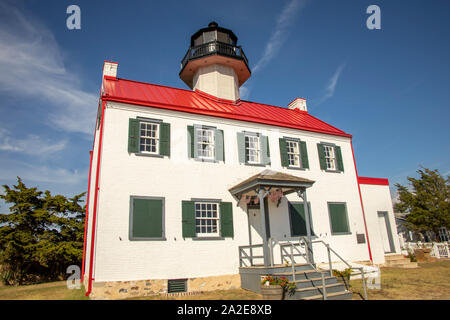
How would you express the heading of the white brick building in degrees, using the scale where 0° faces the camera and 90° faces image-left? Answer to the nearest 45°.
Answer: approximately 315°

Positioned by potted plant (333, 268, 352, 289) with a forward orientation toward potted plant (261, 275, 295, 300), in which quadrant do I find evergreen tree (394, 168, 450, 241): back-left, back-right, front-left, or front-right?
back-right
